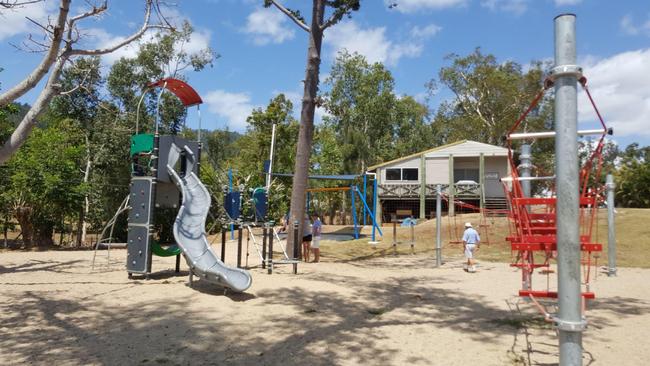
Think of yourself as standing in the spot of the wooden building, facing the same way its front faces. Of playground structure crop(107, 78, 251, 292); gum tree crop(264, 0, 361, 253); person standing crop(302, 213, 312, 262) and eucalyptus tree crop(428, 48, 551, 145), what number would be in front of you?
3

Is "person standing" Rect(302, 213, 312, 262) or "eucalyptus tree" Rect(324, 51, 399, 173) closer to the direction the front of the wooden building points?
the person standing

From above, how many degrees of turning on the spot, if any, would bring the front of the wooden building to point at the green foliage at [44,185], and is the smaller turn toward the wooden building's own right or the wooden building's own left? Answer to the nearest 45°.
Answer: approximately 45° to the wooden building's own right

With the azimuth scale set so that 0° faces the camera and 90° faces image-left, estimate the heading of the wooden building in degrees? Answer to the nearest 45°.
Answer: approximately 0°

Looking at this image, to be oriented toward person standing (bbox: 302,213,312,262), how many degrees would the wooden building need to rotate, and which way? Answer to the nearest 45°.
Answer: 0° — it already faces them

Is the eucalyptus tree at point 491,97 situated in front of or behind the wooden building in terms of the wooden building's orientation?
behind

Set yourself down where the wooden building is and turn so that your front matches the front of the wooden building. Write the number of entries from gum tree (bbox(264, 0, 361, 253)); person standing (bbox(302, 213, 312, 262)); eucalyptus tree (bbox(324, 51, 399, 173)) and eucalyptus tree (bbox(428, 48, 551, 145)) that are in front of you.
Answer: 2

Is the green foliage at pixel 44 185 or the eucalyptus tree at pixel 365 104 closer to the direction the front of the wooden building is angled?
the green foliage

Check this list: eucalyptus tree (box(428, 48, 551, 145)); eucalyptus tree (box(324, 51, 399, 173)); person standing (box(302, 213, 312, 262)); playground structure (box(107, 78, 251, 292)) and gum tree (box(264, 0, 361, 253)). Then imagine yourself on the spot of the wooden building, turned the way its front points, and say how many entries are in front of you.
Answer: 3

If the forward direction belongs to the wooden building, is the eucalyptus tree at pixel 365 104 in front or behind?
behind
